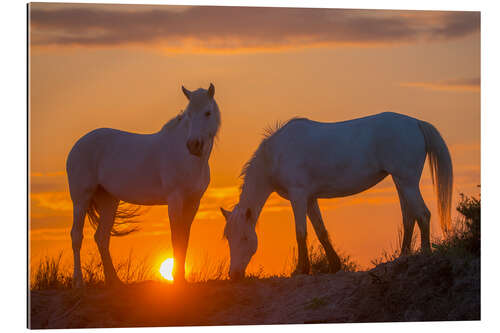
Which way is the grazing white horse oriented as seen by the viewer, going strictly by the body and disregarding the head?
to the viewer's left
